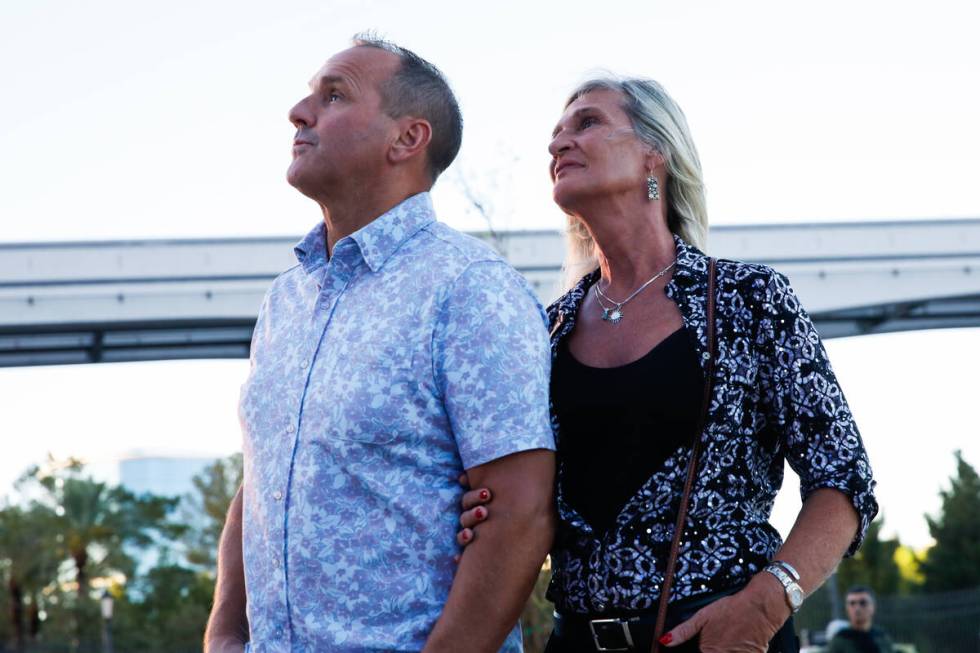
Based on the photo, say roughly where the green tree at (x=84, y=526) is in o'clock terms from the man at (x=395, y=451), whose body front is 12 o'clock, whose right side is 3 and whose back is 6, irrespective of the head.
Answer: The green tree is roughly at 4 o'clock from the man.

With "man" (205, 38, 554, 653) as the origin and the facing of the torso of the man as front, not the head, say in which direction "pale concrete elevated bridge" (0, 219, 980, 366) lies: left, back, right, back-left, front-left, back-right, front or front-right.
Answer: back-right

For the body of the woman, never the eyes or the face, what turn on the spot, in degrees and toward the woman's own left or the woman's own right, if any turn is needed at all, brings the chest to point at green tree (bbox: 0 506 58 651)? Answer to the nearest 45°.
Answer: approximately 90° to the woman's own right

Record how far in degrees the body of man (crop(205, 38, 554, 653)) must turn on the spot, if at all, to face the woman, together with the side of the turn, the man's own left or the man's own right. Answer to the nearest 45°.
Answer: approximately 135° to the man's own left

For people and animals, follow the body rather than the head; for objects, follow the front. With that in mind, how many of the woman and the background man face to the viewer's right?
0

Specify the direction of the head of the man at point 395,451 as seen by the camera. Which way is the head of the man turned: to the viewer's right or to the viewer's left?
to the viewer's left

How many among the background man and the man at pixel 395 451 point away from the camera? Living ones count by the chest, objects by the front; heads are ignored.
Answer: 0

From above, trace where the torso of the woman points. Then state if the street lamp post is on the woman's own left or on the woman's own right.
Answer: on the woman's own right

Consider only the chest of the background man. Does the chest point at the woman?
yes

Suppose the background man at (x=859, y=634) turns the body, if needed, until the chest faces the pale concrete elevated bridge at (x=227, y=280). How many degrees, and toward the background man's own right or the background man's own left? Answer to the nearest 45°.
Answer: approximately 135° to the background man's own right

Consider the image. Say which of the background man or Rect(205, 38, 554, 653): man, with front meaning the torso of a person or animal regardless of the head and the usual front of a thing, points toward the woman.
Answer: the background man

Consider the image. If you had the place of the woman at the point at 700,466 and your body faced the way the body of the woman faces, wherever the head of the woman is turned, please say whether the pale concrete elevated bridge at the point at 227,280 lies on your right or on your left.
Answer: on your right

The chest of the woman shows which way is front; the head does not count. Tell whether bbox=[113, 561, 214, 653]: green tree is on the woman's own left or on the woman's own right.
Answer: on the woman's own right

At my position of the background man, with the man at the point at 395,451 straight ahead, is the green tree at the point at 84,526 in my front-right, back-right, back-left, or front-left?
back-right

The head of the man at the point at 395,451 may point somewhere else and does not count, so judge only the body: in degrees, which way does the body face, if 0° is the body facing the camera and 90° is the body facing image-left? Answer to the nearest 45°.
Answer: approximately 45°

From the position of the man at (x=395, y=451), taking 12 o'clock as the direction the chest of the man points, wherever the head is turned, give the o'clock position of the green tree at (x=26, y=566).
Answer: The green tree is roughly at 4 o'clock from the man.

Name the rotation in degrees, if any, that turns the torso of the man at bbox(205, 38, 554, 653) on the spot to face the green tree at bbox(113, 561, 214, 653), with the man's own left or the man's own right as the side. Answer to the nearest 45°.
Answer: approximately 135° to the man's own right
